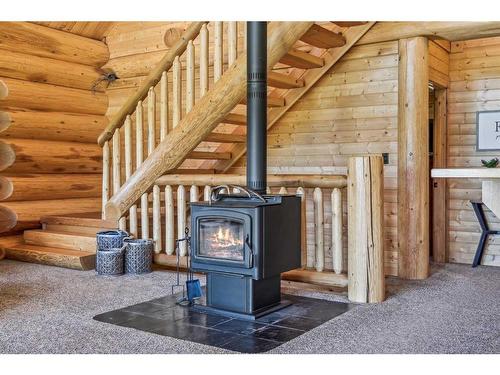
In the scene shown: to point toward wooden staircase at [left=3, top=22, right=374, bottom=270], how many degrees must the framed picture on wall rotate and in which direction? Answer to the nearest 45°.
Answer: approximately 45° to its right

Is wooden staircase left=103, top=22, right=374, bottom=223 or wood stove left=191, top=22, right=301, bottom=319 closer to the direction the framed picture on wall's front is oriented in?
the wood stove

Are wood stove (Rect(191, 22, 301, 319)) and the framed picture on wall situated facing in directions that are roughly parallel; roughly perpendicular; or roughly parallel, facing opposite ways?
roughly parallel

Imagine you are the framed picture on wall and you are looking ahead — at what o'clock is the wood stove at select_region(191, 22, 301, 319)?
The wood stove is roughly at 1 o'clock from the framed picture on wall.

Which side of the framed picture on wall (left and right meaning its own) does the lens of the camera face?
front

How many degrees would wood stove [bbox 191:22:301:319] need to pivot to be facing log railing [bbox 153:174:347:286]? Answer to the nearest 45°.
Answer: approximately 180°

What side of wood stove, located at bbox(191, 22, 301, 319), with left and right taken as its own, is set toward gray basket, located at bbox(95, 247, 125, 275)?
right

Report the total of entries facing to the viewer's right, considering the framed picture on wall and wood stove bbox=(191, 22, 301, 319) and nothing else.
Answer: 0

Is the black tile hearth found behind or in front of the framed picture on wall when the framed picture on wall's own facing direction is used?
in front

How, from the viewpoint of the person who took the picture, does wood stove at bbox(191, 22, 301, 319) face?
facing the viewer and to the left of the viewer
